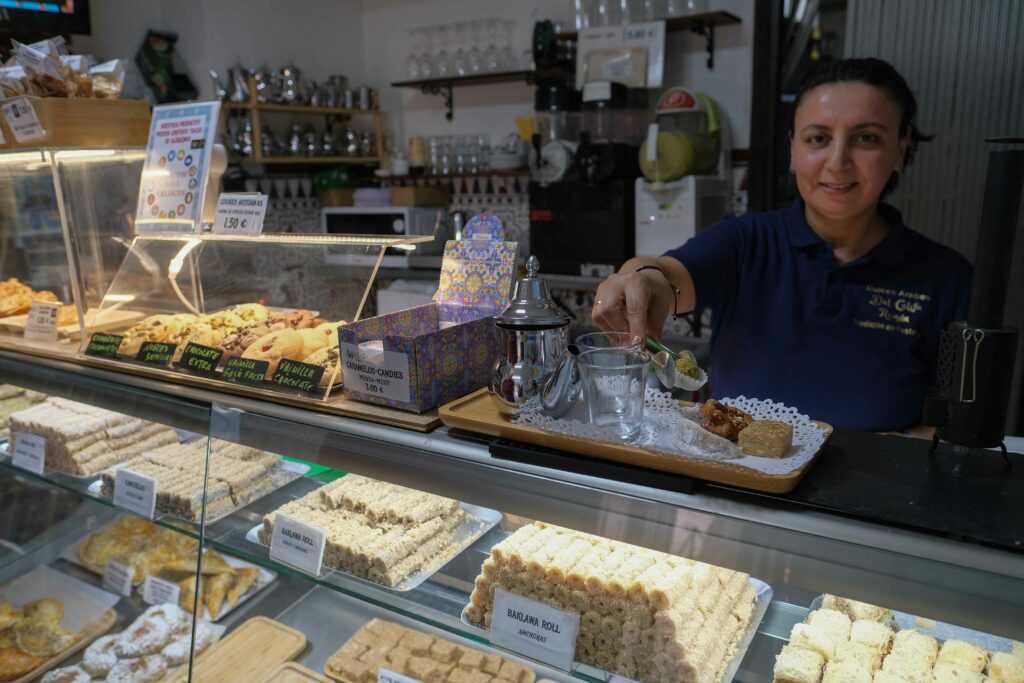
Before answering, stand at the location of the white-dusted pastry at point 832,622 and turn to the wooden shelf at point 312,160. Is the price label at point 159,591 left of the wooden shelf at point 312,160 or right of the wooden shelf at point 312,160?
left

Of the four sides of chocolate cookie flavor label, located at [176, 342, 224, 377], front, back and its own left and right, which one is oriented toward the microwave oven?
back

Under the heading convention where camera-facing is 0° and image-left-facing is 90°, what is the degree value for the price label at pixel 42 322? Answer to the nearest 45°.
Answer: approximately 0°

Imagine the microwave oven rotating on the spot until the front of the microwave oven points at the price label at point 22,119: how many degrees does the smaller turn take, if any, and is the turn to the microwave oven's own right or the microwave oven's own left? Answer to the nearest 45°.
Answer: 0° — it already faces it

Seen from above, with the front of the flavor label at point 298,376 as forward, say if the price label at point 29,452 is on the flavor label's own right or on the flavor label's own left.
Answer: on the flavor label's own right
